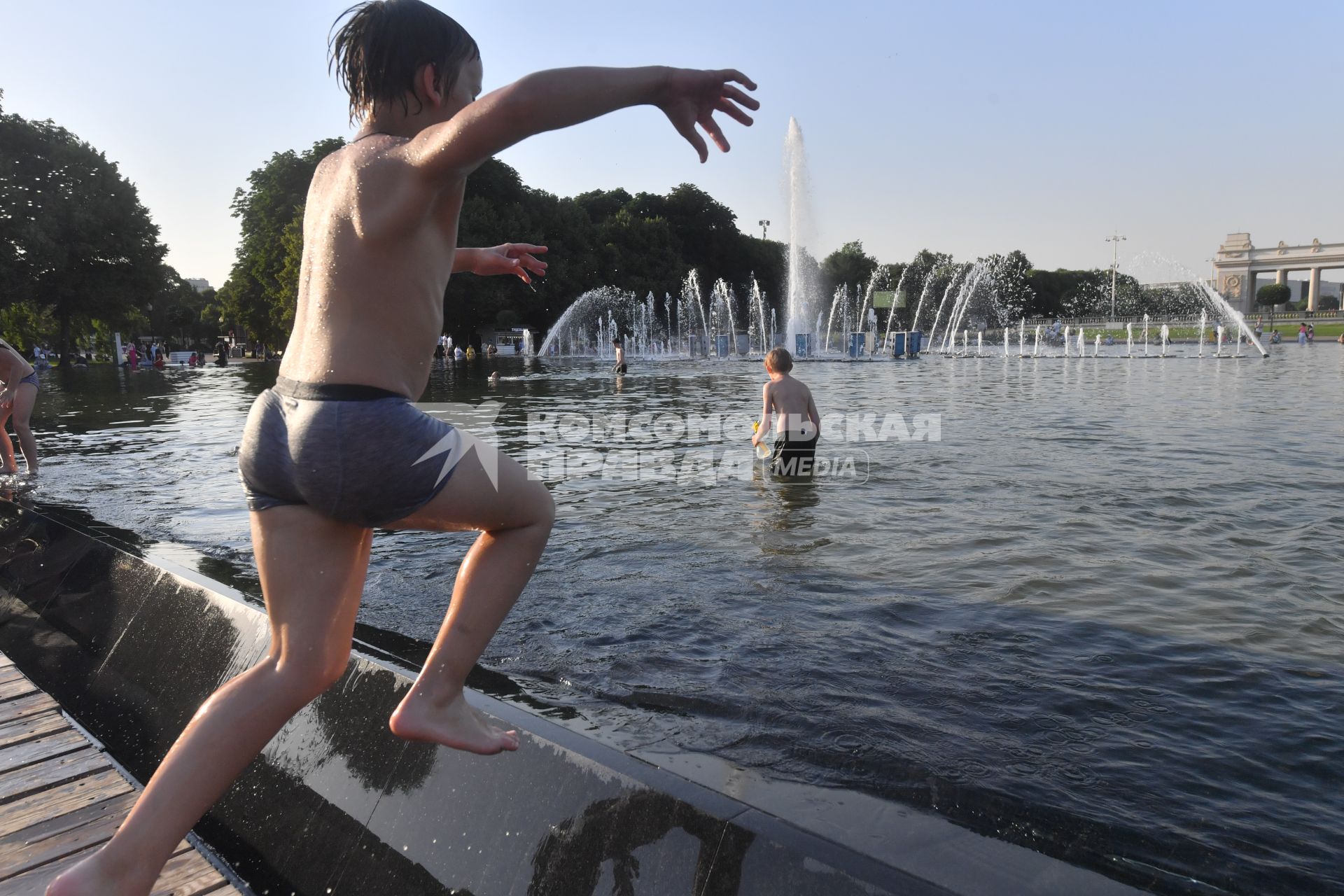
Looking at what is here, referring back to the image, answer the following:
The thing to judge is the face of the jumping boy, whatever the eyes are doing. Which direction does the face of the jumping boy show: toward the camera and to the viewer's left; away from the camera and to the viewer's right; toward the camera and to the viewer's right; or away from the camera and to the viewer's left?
away from the camera and to the viewer's right

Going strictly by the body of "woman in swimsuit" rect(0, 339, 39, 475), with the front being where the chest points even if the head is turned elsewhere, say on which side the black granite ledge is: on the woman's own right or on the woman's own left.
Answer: on the woman's own left

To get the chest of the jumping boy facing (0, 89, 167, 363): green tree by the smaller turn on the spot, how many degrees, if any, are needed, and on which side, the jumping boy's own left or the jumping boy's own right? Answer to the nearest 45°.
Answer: approximately 45° to the jumping boy's own left

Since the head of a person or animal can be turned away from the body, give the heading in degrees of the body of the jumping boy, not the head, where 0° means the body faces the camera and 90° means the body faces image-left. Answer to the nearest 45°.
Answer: approximately 225°
